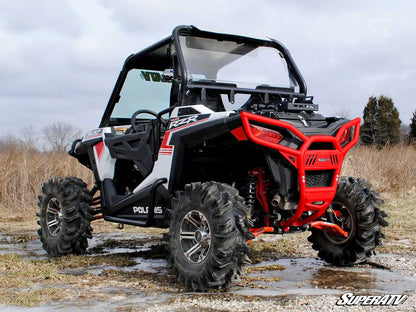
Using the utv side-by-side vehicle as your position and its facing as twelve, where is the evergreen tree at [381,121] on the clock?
The evergreen tree is roughly at 2 o'clock from the utv side-by-side vehicle.

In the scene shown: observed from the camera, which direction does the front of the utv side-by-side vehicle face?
facing away from the viewer and to the left of the viewer
